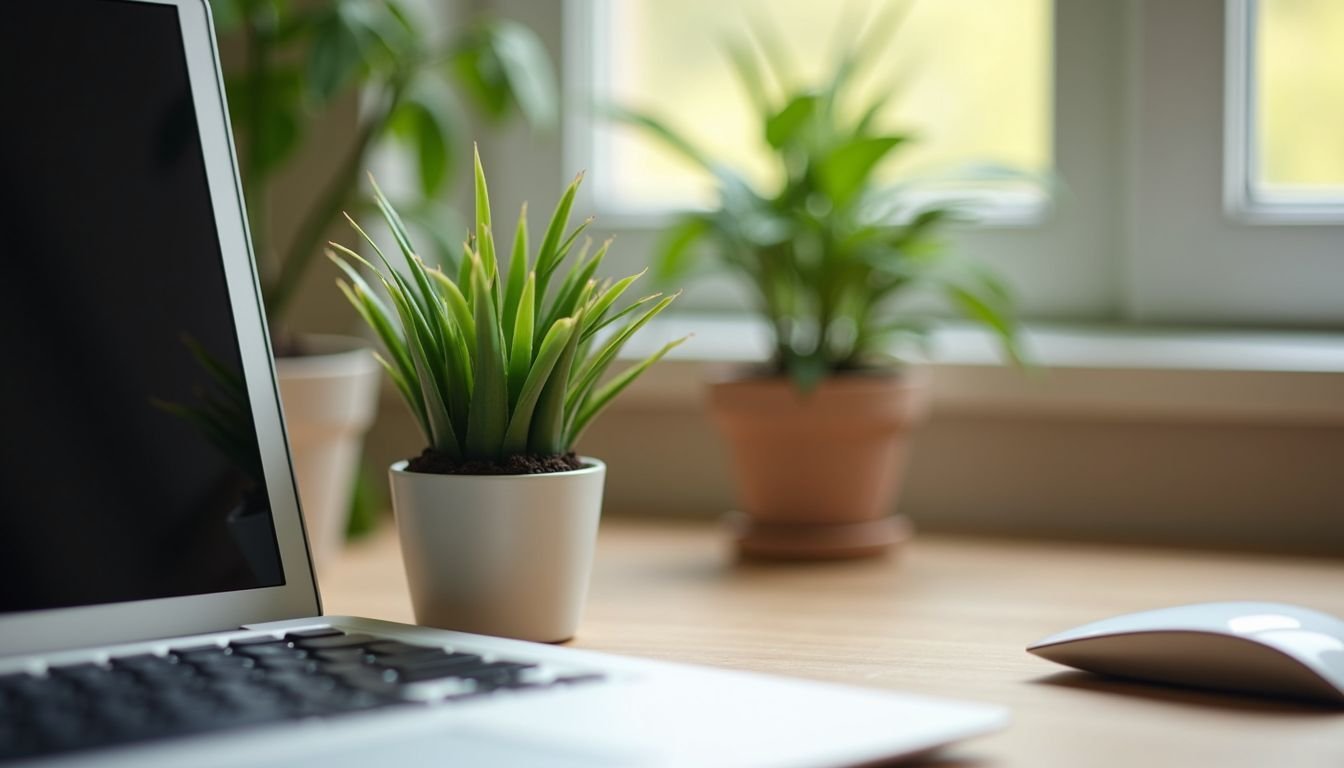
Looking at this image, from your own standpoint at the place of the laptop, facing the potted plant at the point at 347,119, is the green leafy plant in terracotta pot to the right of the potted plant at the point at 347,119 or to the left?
right

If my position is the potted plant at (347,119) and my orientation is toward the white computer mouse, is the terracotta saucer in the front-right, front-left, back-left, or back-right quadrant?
front-left

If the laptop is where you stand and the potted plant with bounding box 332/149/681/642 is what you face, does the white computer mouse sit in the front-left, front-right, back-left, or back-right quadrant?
front-right

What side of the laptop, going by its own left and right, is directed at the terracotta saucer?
left

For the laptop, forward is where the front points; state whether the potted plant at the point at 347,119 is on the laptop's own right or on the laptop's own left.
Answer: on the laptop's own left

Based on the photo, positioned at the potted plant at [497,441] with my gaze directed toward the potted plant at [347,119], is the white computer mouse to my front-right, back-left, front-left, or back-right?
back-right
